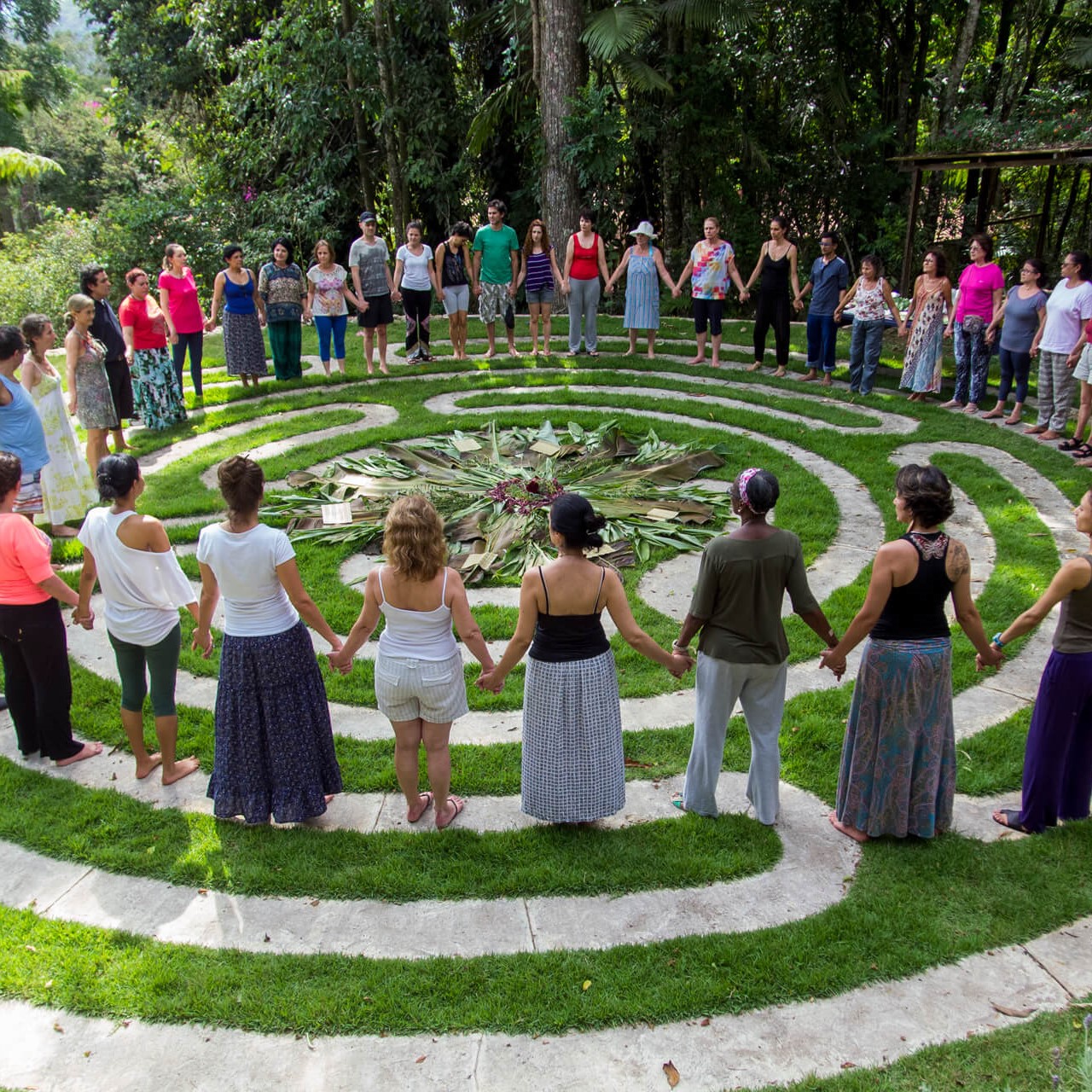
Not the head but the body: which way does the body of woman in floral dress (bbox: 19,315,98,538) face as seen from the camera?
to the viewer's right

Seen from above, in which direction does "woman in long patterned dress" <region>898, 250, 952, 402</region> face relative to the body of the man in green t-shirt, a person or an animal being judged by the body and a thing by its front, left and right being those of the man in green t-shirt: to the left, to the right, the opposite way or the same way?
to the right

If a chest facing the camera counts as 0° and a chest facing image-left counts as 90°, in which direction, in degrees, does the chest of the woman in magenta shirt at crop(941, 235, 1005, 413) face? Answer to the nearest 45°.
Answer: approximately 45°

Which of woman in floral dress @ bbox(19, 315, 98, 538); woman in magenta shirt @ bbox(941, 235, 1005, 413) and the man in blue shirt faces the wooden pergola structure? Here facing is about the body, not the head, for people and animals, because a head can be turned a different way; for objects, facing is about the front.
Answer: the woman in floral dress

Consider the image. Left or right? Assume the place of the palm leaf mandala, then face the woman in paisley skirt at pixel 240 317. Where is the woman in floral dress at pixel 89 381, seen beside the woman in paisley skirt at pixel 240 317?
left

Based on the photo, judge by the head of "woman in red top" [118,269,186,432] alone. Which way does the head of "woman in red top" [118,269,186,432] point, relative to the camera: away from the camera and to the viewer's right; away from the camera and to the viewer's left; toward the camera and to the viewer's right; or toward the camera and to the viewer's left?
toward the camera and to the viewer's right

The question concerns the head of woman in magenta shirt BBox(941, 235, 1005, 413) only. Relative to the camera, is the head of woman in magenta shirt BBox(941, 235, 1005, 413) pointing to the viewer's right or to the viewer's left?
to the viewer's left

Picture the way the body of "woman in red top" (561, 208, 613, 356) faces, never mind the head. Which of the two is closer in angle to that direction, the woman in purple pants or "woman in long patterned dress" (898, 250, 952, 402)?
the woman in purple pants

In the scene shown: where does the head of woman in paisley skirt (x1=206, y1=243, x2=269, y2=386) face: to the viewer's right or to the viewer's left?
to the viewer's right

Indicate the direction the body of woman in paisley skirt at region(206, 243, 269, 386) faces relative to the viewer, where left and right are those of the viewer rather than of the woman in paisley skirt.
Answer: facing the viewer and to the right of the viewer

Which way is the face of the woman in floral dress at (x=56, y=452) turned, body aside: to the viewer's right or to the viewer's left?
to the viewer's right

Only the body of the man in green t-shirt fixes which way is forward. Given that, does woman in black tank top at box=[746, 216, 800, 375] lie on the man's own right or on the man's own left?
on the man's own left

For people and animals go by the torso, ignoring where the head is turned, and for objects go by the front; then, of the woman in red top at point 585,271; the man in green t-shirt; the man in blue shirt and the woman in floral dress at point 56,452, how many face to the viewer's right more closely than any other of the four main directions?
1

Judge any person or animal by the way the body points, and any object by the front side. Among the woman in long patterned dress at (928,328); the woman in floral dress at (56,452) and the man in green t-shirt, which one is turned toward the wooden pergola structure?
the woman in floral dress

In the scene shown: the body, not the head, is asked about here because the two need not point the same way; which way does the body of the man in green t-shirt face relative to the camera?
toward the camera

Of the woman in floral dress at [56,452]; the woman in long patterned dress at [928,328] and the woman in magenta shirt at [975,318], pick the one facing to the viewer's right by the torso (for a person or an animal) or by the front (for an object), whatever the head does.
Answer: the woman in floral dress

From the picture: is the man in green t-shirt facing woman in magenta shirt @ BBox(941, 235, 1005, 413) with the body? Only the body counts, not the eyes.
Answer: no

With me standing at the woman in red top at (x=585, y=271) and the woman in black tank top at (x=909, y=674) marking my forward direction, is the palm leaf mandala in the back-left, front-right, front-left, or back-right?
front-right

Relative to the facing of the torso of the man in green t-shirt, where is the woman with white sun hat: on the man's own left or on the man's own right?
on the man's own left
